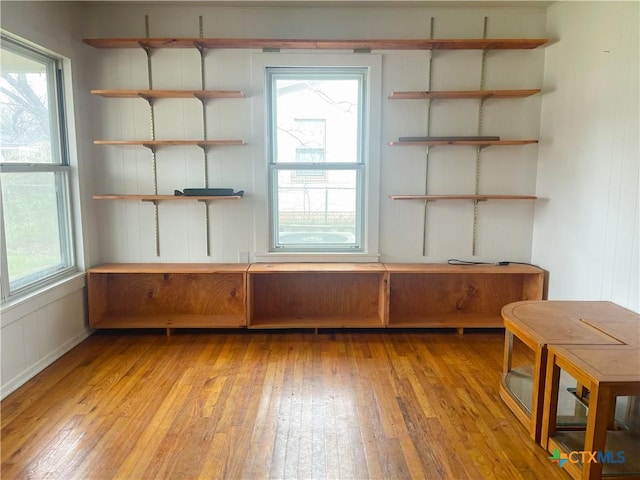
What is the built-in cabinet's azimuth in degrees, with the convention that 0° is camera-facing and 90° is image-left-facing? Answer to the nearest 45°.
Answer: approximately 0°

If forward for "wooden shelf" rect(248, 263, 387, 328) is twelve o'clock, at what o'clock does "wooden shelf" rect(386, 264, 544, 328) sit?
"wooden shelf" rect(386, 264, 544, 328) is roughly at 9 o'clock from "wooden shelf" rect(248, 263, 387, 328).

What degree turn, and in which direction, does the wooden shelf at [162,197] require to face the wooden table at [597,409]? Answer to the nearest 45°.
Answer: approximately 45° to its left
